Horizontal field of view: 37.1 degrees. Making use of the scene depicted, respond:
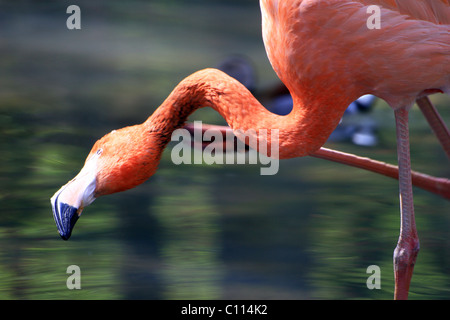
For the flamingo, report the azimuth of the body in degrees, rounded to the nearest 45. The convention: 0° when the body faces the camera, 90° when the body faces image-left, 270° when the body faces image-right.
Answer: approximately 90°
